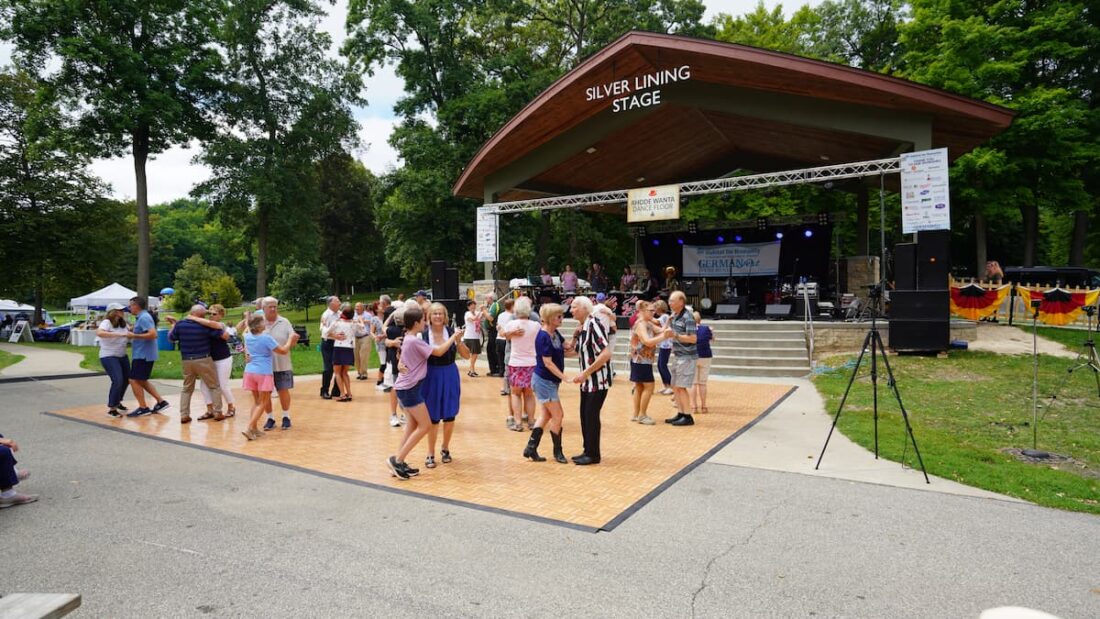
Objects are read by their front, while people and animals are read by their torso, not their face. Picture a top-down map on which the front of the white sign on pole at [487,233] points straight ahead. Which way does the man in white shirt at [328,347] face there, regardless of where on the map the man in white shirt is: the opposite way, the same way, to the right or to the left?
to the left

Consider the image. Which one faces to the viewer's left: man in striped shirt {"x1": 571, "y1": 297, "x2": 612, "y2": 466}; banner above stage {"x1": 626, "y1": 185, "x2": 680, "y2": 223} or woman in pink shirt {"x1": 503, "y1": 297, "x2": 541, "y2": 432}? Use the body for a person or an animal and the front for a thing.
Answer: the man in striped shirt

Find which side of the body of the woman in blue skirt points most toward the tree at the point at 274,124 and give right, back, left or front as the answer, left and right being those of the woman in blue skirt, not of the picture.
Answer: back

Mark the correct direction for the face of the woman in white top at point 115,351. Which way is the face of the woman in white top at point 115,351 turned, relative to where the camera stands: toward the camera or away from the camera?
toward the camera

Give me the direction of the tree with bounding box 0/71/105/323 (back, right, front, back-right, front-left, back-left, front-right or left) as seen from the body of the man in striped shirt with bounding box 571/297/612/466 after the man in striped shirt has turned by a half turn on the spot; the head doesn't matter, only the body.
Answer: back-left

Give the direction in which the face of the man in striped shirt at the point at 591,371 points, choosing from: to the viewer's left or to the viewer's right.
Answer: to the viewer's left

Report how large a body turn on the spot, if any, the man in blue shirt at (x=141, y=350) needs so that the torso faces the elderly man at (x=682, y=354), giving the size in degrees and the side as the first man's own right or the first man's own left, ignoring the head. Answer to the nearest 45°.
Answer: approximately 135° to the first man's own left

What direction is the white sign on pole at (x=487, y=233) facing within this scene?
toward the camera

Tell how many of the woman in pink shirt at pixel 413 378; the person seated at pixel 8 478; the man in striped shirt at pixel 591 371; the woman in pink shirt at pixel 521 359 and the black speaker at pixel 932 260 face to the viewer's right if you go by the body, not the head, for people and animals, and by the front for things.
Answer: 2

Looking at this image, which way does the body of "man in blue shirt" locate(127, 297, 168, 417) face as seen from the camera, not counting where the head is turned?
to the viewer's left

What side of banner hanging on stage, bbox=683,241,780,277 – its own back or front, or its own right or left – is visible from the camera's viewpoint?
front

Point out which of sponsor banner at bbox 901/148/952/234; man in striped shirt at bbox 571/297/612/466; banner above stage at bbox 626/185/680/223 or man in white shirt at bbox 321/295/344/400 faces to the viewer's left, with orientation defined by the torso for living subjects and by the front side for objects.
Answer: the man in striped shirt

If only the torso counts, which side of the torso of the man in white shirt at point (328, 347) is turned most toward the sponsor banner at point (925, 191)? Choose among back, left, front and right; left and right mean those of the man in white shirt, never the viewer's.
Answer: front

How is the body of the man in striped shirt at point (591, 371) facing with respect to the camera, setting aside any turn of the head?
to the viewer's left

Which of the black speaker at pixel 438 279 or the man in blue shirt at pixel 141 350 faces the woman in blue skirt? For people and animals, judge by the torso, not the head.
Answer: the black speaker

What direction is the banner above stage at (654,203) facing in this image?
toward the camera

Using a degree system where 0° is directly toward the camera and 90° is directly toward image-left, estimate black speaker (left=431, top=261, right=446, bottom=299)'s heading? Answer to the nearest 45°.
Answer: approximately 0°

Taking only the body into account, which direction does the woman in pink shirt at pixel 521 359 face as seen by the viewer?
away from the camera
